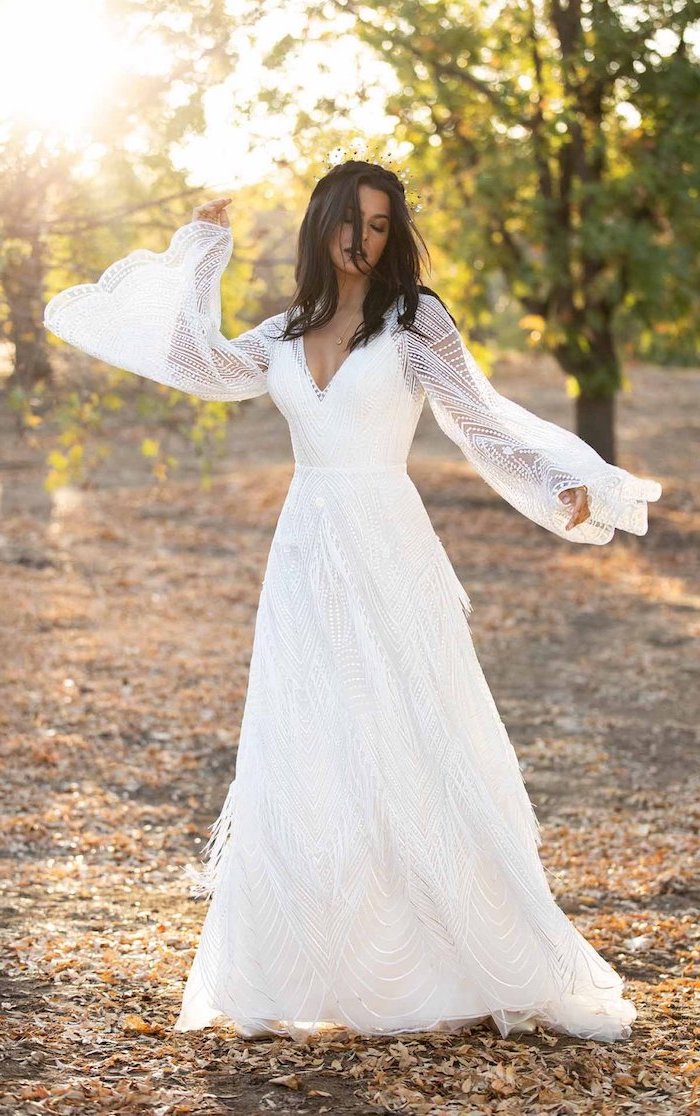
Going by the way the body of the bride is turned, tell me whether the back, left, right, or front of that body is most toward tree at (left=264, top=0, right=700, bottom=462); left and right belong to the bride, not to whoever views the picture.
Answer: back

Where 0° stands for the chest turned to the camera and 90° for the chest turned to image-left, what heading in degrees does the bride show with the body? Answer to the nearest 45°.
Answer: approximately 0°

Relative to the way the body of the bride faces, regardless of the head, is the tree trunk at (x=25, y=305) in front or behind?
behind
